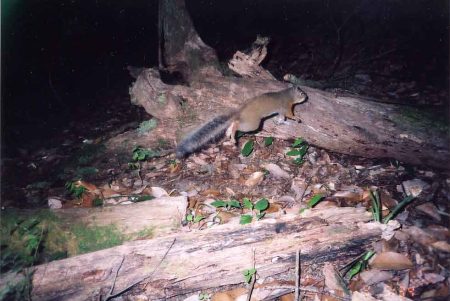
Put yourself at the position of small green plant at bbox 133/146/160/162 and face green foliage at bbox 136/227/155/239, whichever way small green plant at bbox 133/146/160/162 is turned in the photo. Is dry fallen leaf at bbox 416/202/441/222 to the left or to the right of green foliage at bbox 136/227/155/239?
left

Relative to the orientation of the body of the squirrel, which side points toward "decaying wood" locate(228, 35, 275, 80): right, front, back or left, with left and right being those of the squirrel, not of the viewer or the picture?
left

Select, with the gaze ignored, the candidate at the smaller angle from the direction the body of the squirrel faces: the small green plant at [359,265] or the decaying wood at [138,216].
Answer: the small green plant

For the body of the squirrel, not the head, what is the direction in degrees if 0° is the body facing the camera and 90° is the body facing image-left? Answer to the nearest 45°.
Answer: approximately 270°

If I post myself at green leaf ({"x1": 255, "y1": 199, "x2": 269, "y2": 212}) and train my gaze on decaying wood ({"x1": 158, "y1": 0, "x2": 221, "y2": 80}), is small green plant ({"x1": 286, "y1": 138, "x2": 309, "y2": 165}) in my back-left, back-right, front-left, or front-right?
front-right

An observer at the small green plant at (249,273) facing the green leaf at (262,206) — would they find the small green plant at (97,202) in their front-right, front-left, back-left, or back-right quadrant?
front-left

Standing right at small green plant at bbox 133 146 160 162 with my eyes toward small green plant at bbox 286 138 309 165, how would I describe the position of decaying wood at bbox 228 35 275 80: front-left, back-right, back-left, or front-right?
front-left

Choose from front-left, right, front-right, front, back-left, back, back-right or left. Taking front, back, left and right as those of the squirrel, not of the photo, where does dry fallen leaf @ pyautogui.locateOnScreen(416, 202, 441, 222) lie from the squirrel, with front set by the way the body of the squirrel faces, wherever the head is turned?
front-right

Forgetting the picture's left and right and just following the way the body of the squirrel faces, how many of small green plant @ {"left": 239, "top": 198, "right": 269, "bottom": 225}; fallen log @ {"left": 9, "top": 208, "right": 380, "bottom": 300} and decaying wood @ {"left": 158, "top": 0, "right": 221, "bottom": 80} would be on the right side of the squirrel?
2

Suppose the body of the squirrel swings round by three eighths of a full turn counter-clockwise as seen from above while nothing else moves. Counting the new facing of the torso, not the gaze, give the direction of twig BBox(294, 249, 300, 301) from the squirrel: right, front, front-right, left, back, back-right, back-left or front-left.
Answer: back-left

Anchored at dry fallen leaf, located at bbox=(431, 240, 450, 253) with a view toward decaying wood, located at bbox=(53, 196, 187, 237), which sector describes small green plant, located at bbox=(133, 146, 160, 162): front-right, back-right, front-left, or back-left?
front-right

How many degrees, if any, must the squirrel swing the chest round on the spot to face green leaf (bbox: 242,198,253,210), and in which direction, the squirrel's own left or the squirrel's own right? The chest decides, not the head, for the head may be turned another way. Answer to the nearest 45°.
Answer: approximately 90° to the squirrel's own right

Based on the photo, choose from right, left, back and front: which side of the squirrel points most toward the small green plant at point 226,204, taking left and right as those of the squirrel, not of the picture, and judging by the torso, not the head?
right
